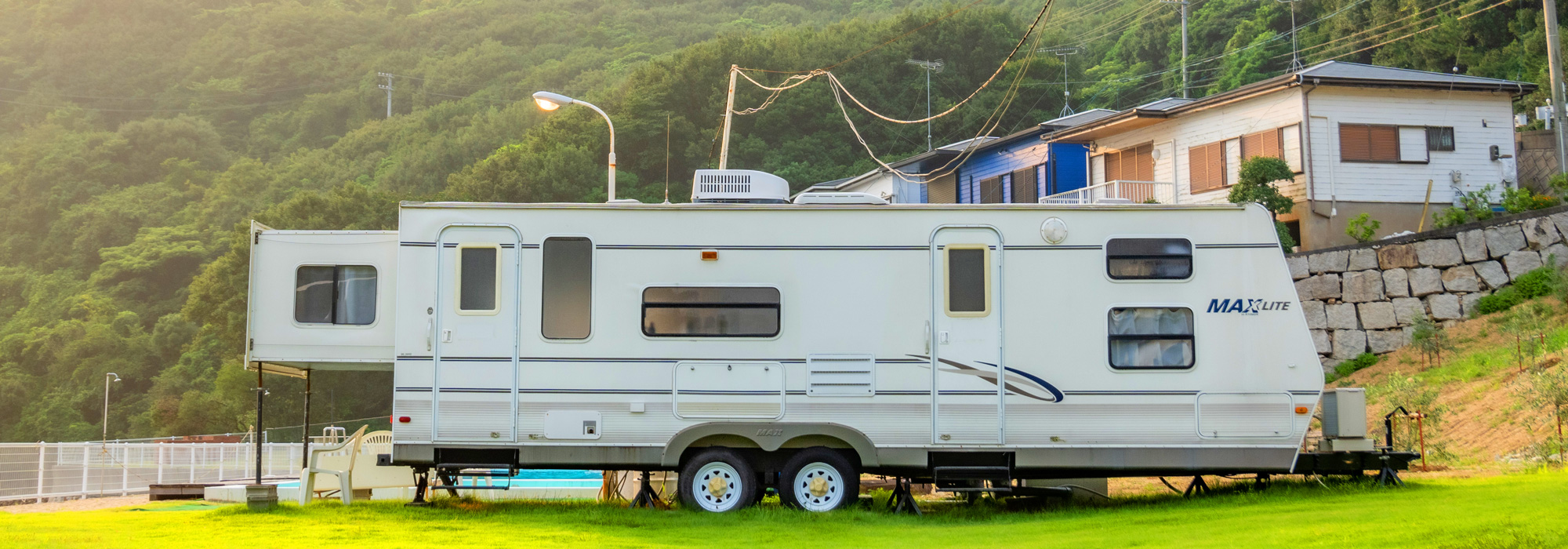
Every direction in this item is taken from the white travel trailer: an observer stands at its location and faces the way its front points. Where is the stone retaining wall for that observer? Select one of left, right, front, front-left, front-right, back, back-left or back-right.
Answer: front-left

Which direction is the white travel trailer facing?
to the viewer's right

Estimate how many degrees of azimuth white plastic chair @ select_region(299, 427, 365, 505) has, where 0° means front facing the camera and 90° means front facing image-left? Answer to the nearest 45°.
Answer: approximately 90°

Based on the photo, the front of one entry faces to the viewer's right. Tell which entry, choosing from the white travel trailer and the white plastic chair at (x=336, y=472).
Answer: the white travel trailer

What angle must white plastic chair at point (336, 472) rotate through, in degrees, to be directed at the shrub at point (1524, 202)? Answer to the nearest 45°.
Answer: approximately 180°

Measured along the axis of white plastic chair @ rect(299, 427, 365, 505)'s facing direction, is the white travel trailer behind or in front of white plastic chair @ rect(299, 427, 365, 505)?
behind

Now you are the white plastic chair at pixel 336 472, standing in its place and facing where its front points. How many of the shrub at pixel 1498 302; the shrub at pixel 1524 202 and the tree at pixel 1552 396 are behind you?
3

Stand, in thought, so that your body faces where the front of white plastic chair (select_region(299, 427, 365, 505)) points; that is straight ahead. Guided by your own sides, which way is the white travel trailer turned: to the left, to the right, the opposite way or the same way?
the opposite way

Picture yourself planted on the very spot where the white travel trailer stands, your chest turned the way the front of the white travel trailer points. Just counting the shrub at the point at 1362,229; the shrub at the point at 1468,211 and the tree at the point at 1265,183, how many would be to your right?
0

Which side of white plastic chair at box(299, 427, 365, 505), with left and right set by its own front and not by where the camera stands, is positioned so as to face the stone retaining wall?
back

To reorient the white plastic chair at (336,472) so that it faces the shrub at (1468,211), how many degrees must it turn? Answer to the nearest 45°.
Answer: approximately 180°

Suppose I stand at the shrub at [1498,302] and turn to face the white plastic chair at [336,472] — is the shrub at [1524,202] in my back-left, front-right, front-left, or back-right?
back-right

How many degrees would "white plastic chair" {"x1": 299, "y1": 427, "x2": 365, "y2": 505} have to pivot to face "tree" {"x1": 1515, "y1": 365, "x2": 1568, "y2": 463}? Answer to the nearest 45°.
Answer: approximately 180°

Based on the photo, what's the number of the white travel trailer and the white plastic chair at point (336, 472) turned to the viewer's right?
1

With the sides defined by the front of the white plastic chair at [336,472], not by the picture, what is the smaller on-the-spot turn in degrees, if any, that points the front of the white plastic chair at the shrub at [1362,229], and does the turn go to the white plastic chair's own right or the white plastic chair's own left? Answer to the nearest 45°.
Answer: approximately 180°
